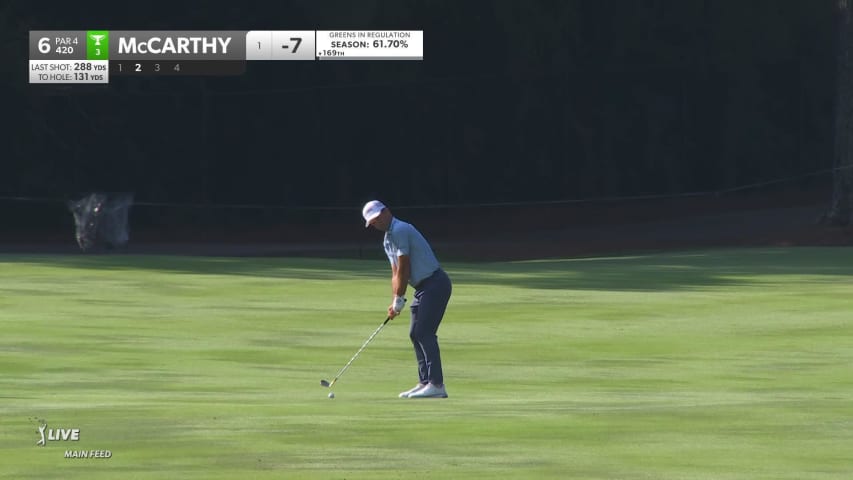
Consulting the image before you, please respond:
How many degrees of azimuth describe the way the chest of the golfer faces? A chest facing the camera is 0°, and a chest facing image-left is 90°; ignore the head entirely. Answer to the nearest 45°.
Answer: approximately 90°
